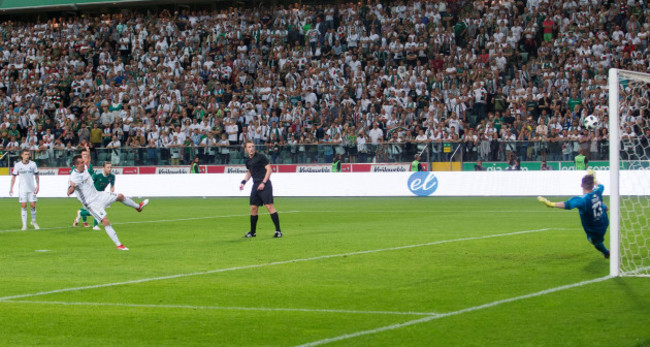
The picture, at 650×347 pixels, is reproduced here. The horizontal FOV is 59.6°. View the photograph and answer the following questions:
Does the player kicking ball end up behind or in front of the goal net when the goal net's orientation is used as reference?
in front

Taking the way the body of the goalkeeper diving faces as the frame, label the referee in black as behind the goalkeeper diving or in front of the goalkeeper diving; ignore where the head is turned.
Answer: in front

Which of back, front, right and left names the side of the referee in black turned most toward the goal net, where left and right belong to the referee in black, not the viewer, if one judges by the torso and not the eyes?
left

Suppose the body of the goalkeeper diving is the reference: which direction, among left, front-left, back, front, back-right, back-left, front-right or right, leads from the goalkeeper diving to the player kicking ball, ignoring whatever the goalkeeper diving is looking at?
front-left

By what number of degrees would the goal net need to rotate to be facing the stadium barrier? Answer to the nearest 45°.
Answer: approximately 45° to its right

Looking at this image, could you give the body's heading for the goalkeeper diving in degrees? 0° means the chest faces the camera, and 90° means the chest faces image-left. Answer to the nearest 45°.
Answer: approximately 135°

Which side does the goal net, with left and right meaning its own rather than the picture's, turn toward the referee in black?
front

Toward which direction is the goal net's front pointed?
to the viewer's left

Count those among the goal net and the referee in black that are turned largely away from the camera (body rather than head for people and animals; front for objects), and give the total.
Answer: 0
